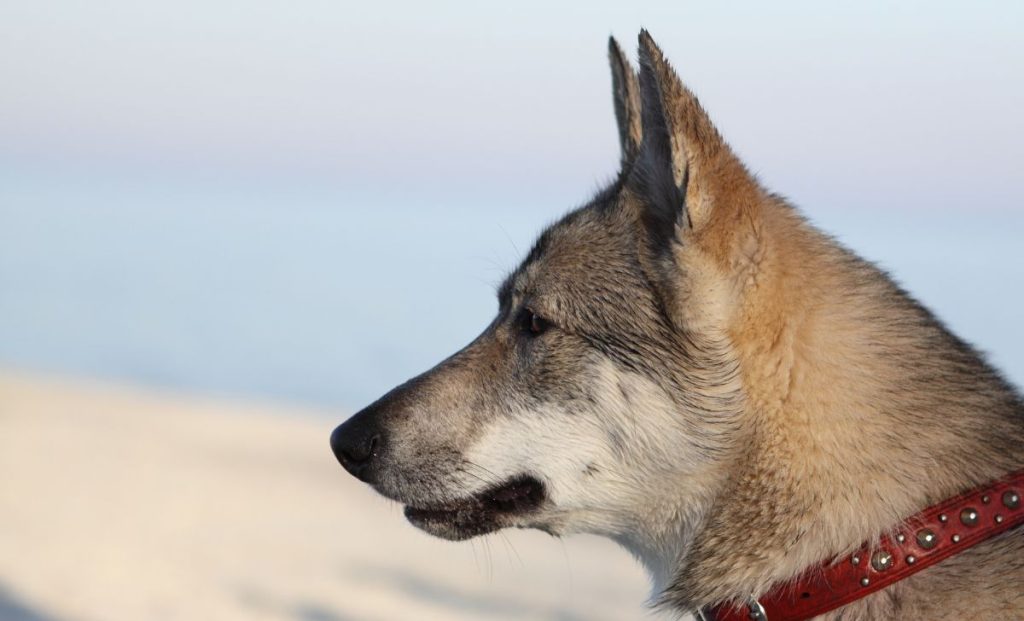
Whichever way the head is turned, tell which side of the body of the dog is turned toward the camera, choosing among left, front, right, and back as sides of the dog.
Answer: left
